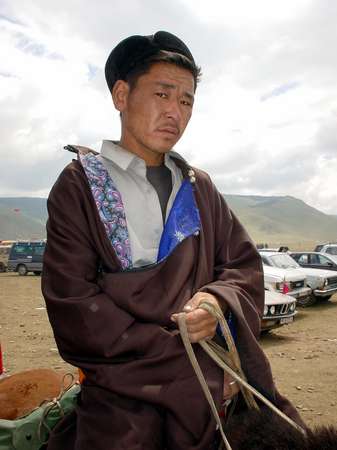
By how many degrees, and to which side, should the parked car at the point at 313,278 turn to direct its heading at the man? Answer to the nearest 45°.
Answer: approximately 45° to its right

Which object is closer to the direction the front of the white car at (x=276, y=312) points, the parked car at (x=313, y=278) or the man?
the man

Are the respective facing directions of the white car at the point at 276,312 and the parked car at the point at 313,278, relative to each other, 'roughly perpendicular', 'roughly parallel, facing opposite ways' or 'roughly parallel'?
roughly parallel

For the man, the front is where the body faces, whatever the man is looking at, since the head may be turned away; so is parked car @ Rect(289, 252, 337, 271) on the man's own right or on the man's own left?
on the man's own left

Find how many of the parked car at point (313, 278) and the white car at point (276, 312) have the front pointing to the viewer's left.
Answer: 0

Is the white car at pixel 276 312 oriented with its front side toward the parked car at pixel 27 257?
no

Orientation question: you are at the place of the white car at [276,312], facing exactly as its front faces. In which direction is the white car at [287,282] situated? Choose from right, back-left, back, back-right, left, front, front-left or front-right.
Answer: back-left

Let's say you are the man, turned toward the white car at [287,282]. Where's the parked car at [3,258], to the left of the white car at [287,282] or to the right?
left

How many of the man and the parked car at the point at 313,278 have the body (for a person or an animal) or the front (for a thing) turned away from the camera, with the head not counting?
0

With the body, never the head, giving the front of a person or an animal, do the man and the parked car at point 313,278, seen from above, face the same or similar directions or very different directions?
same or similar directions

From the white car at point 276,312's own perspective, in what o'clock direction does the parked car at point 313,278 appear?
The parked car is roughly at 8 o'clock from the white car.

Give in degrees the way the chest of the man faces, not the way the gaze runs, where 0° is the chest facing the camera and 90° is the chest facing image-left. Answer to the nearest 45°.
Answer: approximately 315°

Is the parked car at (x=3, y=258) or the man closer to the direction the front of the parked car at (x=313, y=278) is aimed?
the man

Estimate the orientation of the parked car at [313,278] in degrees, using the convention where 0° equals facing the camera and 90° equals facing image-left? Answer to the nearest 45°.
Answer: approximately 315°

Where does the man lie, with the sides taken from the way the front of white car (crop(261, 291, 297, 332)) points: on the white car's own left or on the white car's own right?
on the white car's own right

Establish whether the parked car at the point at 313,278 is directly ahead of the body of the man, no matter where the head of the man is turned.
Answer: no

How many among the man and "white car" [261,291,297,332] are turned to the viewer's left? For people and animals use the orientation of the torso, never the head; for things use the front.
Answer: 0

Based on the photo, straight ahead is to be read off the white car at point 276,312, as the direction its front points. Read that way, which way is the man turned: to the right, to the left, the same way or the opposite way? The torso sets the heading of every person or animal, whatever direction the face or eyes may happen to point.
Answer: the same way

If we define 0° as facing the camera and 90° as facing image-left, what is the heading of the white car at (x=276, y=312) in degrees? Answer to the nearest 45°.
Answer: approximately 315°
